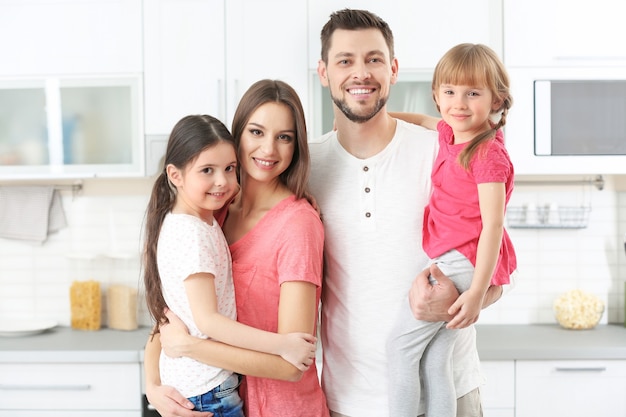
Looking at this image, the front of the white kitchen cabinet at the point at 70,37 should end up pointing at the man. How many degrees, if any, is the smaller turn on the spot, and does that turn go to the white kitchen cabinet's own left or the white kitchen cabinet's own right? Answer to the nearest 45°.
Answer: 0° — it already faces them

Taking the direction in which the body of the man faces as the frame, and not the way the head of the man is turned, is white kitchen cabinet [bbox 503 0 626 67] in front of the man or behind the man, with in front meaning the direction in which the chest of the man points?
behind

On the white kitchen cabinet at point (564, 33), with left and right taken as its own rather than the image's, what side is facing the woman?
front

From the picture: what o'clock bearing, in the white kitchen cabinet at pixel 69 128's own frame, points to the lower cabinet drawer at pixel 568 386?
The lower cabinet drawer is roughly at 10 o'clock from the white kitchen cabinet.

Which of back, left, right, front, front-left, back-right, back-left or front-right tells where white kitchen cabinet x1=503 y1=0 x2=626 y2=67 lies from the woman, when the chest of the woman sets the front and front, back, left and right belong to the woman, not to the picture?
back

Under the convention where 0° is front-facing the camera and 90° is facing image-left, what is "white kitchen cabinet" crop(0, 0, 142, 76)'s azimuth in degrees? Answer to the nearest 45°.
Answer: approximately 0°
